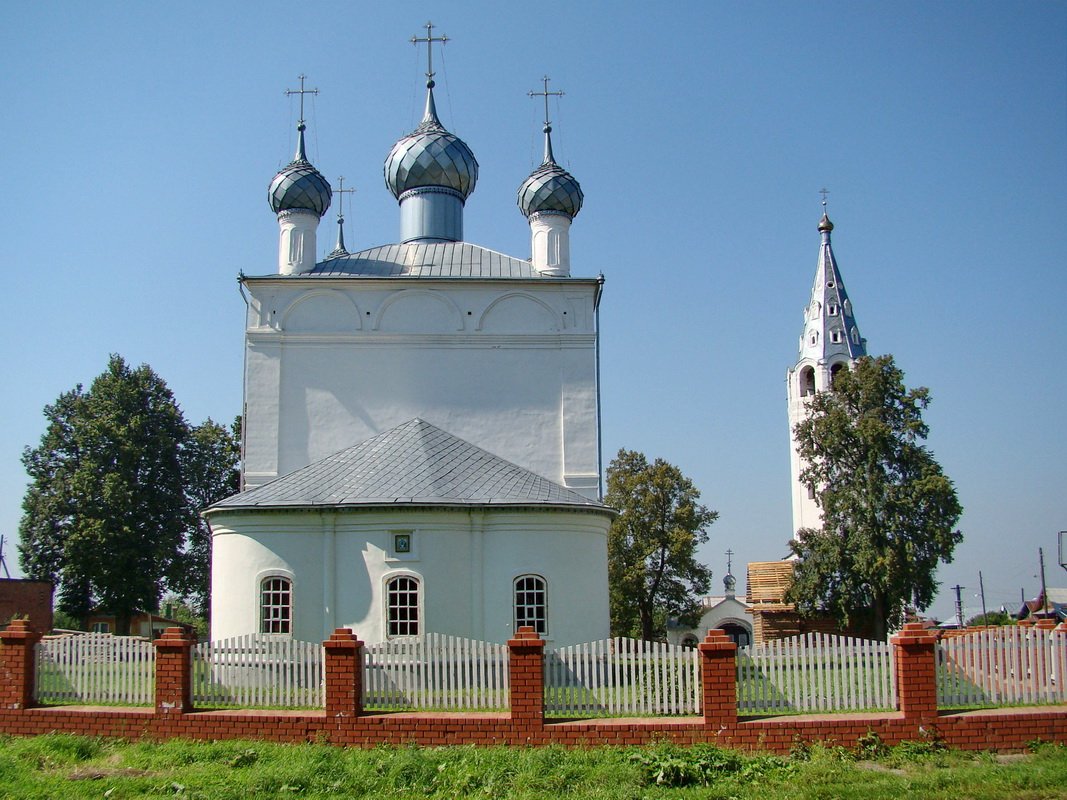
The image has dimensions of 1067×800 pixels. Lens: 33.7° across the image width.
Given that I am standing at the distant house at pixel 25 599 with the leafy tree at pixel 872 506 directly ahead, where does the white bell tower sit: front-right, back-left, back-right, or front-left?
front-left

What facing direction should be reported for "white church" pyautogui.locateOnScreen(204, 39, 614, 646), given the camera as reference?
facing away from the viewer

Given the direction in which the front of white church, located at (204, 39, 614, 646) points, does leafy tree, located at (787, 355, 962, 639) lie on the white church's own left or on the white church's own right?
on the white church's own right

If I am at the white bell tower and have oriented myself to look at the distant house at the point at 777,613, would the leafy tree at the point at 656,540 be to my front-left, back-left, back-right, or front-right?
front-right

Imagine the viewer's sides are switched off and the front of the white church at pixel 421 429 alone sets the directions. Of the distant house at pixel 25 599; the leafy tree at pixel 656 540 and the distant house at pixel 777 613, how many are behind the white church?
0

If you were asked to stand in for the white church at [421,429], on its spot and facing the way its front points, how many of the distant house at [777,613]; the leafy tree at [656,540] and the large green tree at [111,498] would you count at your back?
0

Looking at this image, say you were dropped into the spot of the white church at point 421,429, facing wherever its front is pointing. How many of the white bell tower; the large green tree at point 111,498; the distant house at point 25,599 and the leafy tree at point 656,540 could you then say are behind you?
0

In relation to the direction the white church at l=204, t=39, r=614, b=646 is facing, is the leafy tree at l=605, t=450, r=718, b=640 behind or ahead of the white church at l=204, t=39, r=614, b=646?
ahead
